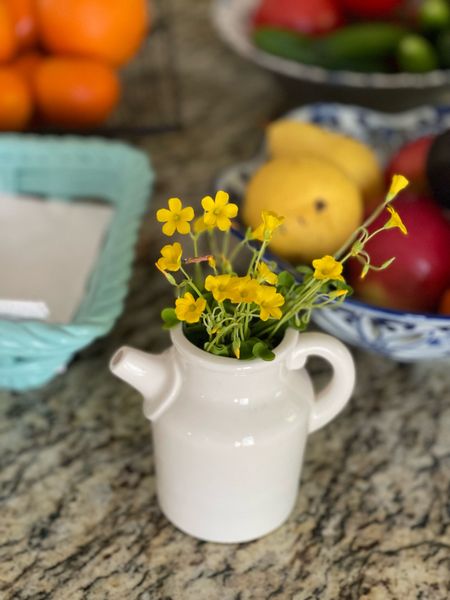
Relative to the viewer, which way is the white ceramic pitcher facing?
to the viewer's left
